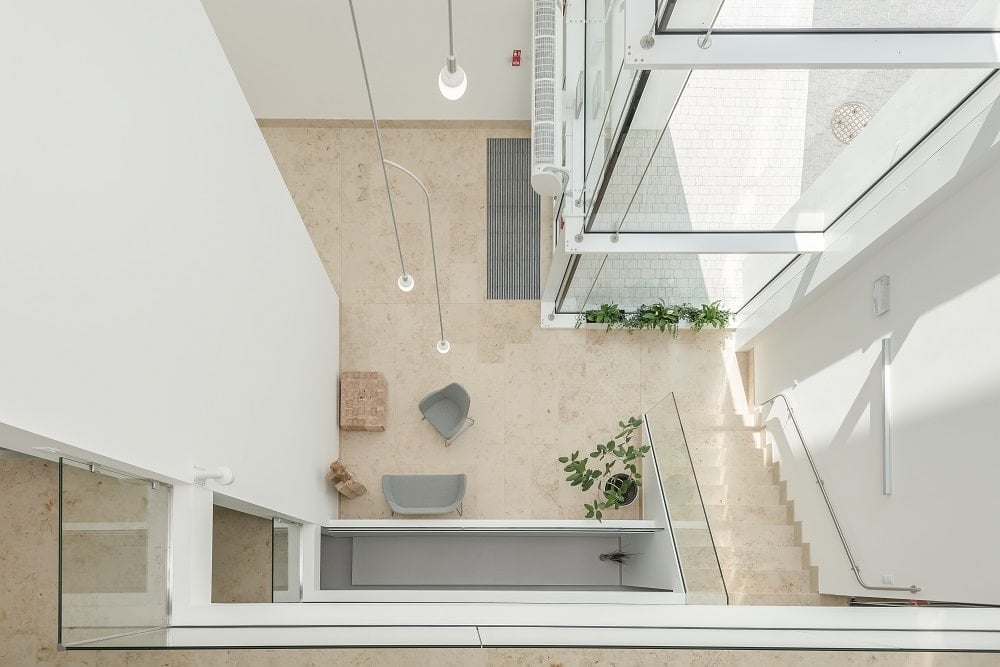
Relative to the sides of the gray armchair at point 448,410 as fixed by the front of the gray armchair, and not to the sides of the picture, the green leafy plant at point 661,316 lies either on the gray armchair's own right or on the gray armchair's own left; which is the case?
on the gray armchair's own left

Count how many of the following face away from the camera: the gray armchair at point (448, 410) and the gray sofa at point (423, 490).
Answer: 1

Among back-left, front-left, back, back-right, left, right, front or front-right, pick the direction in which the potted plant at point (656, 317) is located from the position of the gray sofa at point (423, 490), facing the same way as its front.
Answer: right

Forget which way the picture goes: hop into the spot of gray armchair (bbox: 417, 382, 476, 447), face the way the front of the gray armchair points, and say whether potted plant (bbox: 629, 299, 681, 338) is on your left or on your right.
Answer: on your left

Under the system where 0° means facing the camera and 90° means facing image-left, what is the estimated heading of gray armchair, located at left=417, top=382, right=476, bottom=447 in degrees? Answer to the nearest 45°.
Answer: approximately 45°

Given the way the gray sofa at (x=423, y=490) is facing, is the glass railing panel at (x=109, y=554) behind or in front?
behind

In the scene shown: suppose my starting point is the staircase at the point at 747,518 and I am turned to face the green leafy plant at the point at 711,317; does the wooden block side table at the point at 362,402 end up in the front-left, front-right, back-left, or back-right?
front-left

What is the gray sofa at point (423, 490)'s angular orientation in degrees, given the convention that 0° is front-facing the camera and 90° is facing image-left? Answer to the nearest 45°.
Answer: approximately 180°

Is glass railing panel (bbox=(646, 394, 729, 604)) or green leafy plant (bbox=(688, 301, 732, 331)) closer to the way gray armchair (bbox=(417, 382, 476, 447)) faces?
the glass railing panel
